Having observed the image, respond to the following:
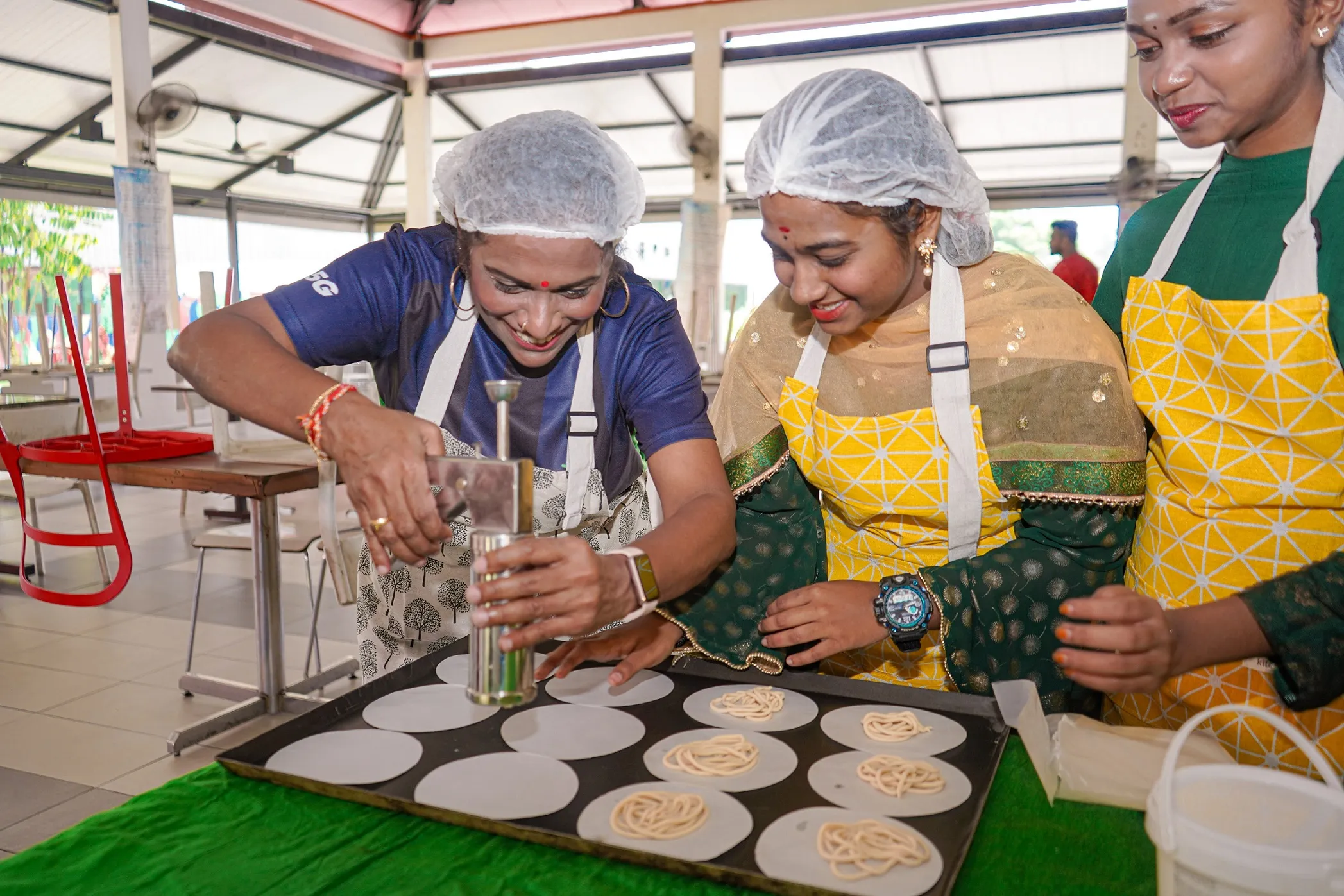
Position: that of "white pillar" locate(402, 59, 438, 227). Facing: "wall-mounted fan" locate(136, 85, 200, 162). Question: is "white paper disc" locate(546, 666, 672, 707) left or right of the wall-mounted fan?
left

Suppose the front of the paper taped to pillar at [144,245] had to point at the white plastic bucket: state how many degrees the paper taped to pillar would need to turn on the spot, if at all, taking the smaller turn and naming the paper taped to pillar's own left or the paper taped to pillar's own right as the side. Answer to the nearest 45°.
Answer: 0° — it already faces it

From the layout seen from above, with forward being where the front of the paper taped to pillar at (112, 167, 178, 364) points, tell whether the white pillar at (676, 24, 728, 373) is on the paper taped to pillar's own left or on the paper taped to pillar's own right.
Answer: on the paper taped to pillar's own left

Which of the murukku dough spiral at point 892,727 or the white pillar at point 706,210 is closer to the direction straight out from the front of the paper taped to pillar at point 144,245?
the murukku dough spiral

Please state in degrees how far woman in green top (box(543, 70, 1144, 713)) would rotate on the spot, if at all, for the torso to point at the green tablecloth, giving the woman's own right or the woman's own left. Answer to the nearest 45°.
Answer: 0° — they already face it

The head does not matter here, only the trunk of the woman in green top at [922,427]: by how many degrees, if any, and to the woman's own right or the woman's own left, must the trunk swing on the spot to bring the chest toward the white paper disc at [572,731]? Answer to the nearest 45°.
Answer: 0° — they already face it

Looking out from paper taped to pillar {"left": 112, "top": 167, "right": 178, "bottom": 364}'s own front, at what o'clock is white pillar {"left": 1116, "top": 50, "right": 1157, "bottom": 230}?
The white pillar is roughly at 10 o'clock from the paper taped to pillar.

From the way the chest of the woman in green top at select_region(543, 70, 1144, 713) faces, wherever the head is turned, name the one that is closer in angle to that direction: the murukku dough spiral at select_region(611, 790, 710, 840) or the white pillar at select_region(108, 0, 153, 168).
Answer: the murukku dough spiral

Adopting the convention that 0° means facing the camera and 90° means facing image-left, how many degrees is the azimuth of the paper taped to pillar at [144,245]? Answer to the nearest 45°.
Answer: approximately 0°

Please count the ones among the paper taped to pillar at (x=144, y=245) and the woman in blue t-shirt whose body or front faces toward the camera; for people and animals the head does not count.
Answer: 2

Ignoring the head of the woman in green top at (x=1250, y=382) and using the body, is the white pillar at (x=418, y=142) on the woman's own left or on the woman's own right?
on the woman's own right

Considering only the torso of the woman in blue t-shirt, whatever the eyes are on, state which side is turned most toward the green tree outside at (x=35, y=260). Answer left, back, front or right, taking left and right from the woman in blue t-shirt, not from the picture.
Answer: back

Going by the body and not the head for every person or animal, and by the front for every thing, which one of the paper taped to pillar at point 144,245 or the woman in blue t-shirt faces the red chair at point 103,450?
the paper taped to pillar
